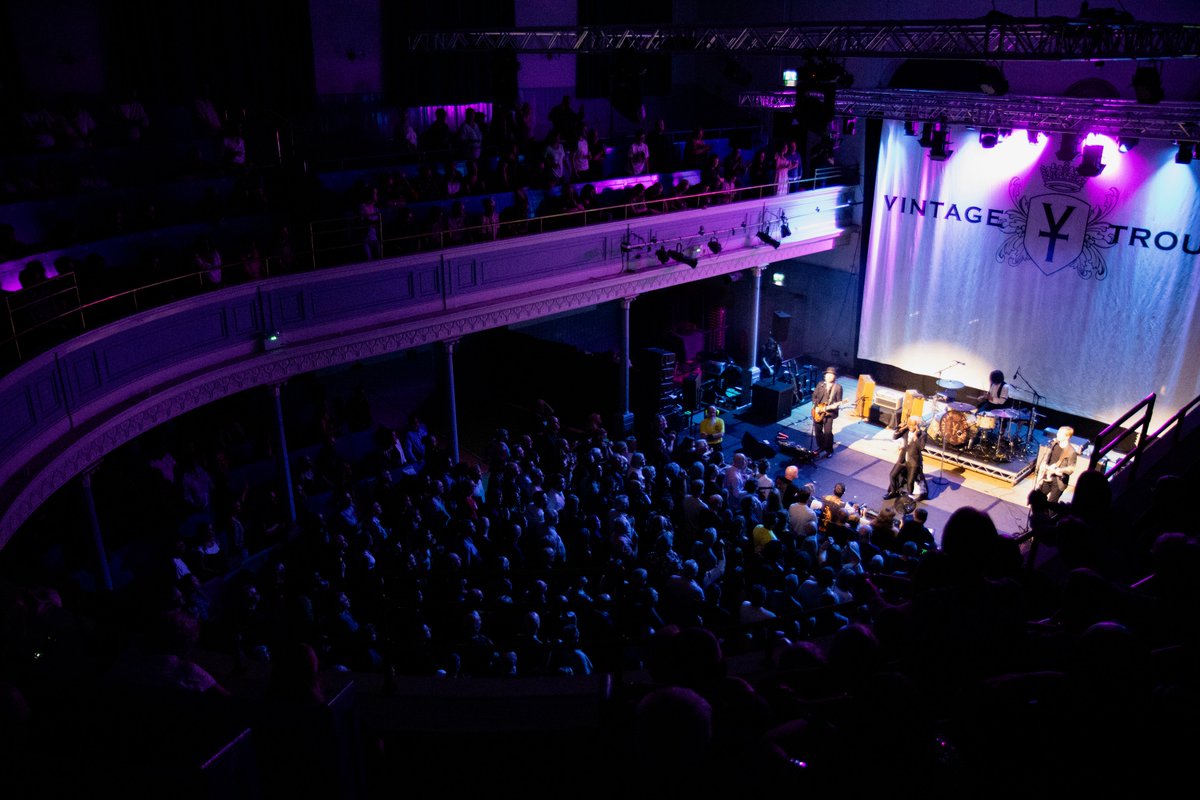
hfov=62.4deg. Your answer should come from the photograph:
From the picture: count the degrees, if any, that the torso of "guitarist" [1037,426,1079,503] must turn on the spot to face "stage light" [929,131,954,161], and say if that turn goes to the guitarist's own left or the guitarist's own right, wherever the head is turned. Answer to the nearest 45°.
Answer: approximately 90° to the guitarist's own right

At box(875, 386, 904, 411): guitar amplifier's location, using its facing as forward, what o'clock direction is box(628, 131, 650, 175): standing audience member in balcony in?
The standing audience member in balcony is roughly at 3 o'clock from the guitar amplifier.

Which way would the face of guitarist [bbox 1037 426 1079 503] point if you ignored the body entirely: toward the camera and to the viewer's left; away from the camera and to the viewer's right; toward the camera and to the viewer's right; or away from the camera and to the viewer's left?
toward the camera and to the viewer's left

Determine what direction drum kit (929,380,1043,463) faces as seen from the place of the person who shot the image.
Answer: facing the viewer and to the left of the viewer

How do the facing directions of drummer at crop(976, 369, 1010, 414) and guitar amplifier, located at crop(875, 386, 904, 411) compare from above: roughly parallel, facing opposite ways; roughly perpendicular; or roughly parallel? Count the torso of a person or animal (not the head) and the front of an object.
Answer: roughly parallel

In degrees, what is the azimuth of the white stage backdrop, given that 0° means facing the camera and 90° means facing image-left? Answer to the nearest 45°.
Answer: approximately 45°

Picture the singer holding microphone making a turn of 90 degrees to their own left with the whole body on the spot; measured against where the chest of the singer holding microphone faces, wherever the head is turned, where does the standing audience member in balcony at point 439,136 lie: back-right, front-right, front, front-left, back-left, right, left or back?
back-right

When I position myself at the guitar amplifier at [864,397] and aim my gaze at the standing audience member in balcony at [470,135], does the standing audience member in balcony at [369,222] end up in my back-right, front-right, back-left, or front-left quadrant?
front-left

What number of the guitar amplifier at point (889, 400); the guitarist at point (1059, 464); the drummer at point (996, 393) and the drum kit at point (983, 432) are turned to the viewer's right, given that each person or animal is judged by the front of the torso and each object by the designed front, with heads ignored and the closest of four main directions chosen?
0

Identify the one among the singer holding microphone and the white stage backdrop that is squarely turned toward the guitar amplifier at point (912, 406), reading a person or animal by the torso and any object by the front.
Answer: the white stage backdrop

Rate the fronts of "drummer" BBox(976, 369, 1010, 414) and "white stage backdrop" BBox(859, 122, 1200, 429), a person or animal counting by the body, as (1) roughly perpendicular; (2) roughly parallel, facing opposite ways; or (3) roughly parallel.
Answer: roughly parallel

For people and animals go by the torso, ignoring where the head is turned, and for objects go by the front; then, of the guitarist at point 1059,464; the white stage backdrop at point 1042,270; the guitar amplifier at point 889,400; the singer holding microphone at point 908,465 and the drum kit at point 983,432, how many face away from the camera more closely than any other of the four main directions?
0

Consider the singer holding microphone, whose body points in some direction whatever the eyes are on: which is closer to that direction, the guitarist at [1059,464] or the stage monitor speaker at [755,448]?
the stage monitor speaker

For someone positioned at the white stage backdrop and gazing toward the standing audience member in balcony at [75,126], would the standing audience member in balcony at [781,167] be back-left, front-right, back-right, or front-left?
front-right

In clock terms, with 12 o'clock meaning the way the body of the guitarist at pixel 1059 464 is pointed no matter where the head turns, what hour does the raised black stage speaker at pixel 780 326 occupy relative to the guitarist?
The raised black stage speaker is roughly at 3 o'clock from the guitarist.

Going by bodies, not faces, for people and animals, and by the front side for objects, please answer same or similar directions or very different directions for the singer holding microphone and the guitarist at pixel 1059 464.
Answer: same or similar directions
